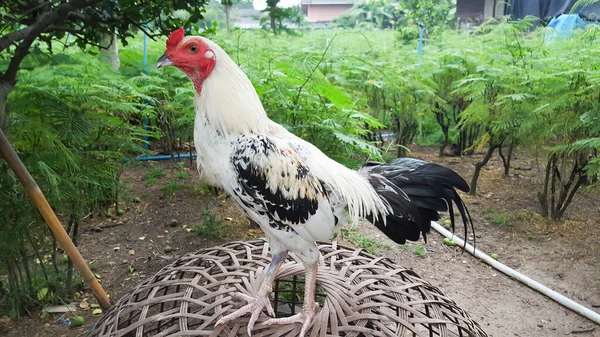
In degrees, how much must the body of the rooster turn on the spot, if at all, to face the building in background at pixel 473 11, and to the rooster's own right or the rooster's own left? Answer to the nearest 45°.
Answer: approximately 90° to the rooster's own right

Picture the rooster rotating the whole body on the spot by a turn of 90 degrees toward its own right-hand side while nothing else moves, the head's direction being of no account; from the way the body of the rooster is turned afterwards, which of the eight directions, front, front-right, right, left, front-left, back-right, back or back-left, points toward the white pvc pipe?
front-right

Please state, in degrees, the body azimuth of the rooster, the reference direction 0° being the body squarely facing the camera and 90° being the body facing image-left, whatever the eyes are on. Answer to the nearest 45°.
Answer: approximately 90°

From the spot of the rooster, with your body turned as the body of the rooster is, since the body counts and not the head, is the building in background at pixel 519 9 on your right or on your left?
on your right

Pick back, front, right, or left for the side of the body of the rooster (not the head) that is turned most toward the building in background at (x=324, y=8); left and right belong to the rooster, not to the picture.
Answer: right

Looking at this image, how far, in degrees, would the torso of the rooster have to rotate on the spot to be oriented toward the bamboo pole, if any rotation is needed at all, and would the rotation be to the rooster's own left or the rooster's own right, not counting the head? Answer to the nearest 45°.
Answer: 0° — it already faces it

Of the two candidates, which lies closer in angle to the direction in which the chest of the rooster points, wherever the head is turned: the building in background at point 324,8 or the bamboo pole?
the bamboo pole
